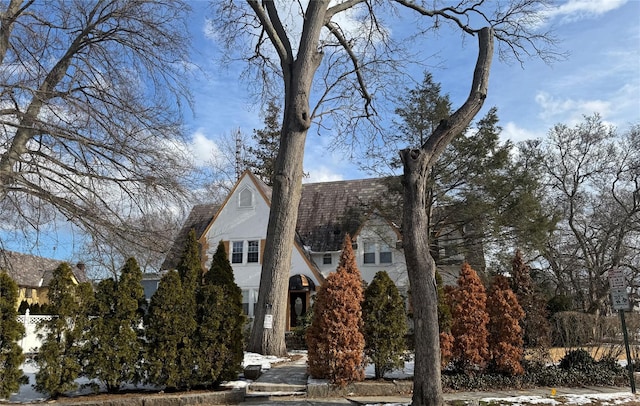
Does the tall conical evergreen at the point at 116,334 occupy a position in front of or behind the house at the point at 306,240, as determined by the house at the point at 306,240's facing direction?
in front

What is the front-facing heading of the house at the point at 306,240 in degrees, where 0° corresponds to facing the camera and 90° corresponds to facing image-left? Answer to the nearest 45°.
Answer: approximately 0°

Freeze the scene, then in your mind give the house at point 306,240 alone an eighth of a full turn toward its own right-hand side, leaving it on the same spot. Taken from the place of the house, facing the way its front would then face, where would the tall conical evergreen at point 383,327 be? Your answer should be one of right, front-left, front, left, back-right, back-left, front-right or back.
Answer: front-left

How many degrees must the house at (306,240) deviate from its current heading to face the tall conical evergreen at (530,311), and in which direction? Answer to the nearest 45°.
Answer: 0° — it already faces it

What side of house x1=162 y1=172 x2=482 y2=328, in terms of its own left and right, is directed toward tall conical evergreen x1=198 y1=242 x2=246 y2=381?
front

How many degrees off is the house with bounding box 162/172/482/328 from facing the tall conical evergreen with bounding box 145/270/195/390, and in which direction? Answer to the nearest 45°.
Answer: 0° — it already faces it

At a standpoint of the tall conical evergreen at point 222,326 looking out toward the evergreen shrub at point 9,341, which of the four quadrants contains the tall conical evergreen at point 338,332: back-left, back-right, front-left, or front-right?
back-left

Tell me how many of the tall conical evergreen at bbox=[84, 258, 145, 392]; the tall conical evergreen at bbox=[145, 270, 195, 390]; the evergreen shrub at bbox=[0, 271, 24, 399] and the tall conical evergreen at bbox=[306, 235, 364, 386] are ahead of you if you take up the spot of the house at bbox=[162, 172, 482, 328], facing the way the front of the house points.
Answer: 4

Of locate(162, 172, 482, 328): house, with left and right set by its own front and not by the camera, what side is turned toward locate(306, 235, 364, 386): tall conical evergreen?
front
